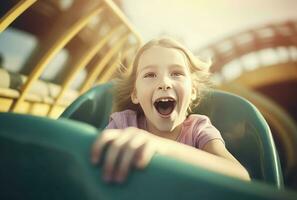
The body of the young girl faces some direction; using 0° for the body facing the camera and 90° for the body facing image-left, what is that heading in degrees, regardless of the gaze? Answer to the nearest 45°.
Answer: approximately 0°
